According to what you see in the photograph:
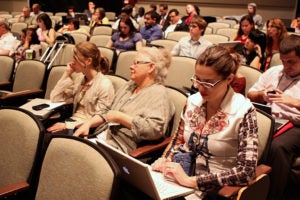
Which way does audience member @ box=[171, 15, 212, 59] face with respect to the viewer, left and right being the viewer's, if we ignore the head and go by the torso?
facing the viewer and to the left of the viewer

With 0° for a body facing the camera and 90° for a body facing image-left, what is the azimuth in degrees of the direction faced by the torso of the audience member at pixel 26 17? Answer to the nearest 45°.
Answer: approximately 45°

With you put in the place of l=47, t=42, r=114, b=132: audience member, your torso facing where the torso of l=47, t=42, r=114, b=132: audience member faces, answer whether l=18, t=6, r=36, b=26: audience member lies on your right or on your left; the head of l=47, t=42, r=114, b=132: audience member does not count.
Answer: on your right

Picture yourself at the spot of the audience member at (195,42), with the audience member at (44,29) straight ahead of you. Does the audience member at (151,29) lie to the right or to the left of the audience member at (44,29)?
right

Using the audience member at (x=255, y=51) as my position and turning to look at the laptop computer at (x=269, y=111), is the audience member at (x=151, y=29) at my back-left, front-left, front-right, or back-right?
back-right

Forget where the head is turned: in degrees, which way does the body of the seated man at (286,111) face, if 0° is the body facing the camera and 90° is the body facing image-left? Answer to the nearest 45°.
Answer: approximately 45°

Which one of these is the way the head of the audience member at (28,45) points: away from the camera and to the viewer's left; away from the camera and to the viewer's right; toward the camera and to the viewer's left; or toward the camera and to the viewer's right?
toward the camera and to the viewer's left

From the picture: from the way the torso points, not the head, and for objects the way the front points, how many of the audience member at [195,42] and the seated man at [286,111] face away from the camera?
0

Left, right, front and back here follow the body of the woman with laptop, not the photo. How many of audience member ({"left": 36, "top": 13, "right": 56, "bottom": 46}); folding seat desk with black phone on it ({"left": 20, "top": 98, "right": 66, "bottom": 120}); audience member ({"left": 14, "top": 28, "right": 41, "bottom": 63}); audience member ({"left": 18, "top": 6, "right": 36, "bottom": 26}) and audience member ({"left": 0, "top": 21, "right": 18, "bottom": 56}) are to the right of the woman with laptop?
5

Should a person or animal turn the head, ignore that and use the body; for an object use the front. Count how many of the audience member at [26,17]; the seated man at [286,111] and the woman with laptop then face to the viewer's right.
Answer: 0

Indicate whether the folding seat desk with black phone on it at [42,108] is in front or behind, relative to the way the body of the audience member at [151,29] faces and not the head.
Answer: in front

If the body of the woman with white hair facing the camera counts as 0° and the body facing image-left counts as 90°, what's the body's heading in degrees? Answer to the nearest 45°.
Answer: approximately 45°

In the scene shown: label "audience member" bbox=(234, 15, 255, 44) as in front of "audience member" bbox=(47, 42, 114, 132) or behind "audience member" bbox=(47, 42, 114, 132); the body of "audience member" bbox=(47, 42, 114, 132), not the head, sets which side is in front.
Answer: behind

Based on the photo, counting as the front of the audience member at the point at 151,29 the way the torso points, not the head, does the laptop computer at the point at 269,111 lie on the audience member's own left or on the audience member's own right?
on the audience member's own left

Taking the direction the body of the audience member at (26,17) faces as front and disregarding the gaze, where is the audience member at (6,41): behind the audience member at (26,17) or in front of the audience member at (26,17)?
in front
